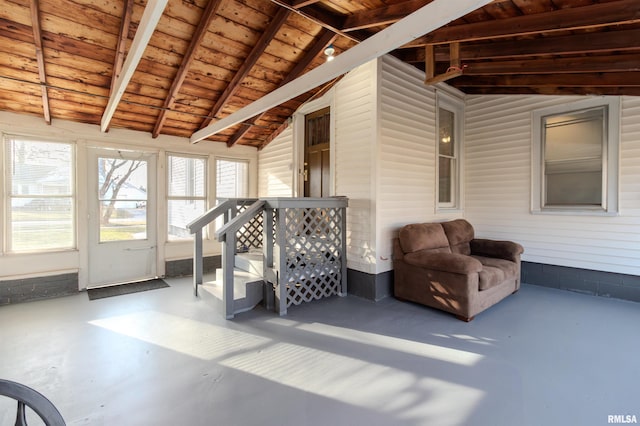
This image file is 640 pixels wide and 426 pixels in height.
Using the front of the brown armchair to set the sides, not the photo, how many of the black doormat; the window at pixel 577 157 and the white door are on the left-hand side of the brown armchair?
1

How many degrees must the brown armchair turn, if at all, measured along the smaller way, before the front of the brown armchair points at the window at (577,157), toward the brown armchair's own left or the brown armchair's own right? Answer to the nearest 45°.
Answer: approximately 90° to the brown armchair's own left

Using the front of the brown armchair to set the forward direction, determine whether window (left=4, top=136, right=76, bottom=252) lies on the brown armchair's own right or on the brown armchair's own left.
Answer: on the brown armchair's own right

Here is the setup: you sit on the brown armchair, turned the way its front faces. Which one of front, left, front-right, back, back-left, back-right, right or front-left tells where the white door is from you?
back-right

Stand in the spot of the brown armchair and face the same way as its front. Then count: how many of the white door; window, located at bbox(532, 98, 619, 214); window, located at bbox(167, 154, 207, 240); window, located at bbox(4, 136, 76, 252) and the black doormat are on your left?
1

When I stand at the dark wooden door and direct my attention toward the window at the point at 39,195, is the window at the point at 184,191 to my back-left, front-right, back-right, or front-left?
front-right
